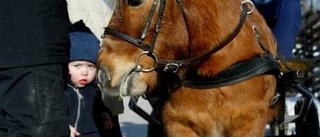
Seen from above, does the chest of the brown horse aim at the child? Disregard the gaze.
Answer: no

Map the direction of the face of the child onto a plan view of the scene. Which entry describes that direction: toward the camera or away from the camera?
toward the camera

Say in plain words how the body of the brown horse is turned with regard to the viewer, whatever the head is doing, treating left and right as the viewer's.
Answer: facing the viewer and to the left of the viewer
